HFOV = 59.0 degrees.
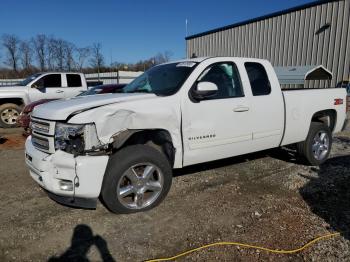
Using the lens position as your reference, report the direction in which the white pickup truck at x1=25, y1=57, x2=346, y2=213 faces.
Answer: facing the viewer and to the left of the viewer

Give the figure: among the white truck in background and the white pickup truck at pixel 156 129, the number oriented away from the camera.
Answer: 0

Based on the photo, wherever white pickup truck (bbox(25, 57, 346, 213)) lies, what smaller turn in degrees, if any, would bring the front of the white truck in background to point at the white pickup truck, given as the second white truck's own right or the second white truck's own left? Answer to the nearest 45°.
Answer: approximately 90° to the second white truck's own left

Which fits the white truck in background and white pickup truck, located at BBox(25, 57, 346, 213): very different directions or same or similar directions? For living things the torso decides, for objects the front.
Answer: same or similar directions

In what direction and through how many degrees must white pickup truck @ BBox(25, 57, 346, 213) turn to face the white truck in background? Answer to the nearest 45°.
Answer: approximately 90° to its right

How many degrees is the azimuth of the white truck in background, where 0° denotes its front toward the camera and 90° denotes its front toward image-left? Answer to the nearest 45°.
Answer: approximately 90°

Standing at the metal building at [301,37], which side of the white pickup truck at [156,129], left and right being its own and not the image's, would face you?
back

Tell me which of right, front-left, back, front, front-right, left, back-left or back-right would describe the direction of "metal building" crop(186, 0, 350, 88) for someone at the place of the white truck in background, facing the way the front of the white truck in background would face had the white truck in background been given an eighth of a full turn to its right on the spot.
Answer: back-right
